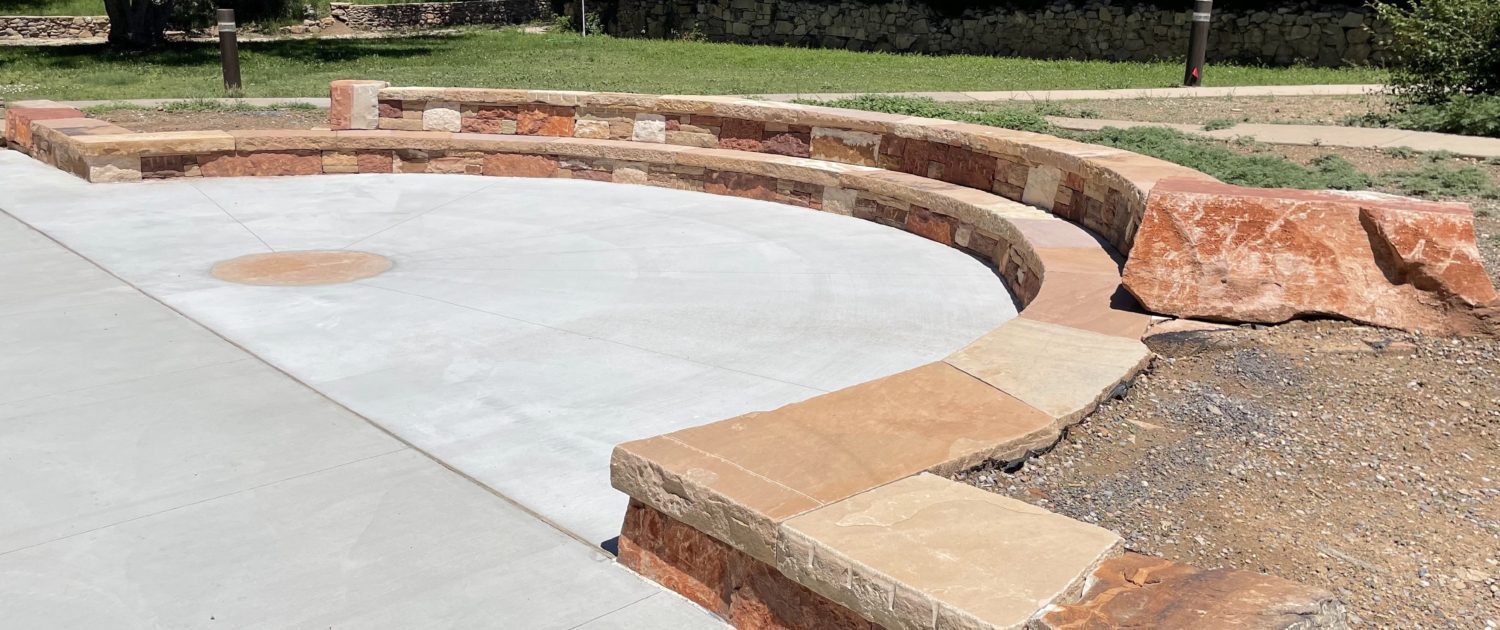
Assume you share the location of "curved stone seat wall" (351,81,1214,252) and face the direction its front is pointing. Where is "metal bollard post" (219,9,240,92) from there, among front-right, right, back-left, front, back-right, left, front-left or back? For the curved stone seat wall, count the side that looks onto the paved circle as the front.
right

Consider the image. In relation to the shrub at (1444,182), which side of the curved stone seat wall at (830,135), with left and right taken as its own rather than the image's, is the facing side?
left

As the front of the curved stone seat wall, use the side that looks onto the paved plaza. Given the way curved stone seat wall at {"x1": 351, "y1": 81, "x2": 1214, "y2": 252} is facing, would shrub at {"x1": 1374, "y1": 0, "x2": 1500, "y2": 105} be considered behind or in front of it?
behind

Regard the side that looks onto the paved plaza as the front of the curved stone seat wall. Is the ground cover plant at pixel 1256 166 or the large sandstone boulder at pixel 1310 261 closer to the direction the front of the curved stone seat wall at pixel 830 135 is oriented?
the large sandstone boulder

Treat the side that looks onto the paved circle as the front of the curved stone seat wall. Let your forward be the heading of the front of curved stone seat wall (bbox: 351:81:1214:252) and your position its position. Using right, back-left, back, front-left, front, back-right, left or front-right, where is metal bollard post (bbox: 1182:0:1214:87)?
back

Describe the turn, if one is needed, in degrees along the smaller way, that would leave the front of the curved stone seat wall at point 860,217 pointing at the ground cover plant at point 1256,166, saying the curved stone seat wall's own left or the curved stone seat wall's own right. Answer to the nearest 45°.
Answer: approximately 180°

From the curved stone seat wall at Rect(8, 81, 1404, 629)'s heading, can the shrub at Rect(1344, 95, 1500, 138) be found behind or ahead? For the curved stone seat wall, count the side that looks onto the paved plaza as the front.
behind

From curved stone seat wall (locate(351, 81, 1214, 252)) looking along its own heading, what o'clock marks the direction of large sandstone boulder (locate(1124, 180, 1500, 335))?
The large sandstone boulder is roughly at 10 o'clock from the curved stone seat wall.

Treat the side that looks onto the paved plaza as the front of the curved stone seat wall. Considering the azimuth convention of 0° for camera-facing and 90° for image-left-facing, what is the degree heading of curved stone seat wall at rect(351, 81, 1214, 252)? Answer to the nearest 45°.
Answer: approximately 45°

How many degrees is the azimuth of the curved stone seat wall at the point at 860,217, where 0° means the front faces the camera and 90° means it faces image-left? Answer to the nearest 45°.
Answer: approximately 45°

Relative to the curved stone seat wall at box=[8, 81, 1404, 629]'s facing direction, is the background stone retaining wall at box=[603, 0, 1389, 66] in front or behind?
behind

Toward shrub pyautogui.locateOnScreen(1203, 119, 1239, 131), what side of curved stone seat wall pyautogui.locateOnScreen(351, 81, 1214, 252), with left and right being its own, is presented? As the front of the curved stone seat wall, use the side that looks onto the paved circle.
back
